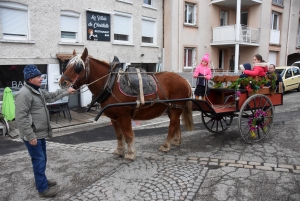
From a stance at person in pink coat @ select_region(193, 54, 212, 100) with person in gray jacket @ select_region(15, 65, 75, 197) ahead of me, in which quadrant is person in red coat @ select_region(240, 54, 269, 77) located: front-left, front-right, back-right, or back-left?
back-left

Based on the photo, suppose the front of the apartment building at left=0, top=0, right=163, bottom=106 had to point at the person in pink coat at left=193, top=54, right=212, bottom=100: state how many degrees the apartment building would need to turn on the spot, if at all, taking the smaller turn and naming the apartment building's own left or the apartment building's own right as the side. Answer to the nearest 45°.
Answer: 0° — it already faces them

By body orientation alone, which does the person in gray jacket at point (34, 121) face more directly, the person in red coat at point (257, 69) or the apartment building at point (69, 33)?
the person in red coat

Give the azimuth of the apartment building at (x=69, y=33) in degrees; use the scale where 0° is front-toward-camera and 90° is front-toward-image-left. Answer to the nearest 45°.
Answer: approximately 315°

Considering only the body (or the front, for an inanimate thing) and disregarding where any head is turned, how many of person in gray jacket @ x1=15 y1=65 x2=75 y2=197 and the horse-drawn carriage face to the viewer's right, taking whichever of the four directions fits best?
1

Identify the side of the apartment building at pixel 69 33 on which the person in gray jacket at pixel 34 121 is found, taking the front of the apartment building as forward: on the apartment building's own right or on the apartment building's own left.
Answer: on the apartment building's own right

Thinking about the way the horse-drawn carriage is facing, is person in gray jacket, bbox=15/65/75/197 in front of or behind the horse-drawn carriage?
in front

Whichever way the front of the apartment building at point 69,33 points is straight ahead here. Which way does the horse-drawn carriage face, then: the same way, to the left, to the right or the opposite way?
to the right

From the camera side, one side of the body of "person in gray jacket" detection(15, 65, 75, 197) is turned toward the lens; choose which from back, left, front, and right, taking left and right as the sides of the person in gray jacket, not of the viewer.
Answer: right

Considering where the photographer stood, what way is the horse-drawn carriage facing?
facing the viewer and to the left of the viewer

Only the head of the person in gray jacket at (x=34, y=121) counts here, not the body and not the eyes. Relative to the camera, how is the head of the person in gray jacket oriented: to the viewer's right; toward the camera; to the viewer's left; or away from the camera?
to the viewer's right

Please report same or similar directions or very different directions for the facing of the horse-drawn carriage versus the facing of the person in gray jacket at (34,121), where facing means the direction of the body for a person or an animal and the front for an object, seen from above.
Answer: very different directions

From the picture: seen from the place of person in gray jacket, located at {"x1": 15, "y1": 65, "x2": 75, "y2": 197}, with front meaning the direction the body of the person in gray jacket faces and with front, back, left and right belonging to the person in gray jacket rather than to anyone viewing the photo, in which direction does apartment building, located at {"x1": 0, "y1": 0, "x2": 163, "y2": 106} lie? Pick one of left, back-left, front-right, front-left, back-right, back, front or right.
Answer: left

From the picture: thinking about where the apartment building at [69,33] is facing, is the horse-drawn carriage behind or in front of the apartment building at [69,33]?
in front
